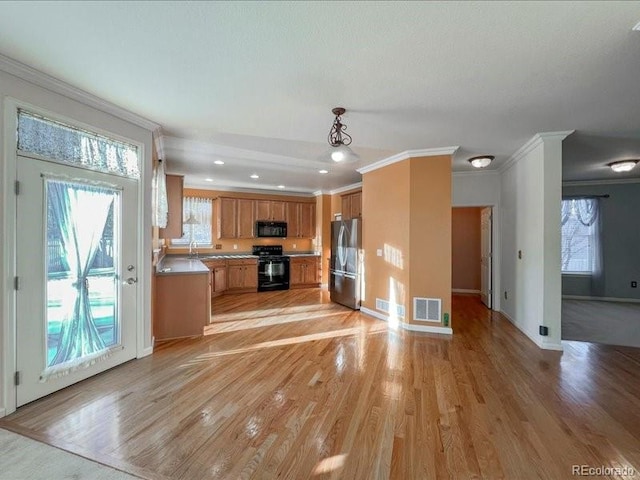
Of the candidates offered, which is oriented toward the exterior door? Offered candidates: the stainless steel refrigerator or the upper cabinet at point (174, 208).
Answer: the stainless steel refrigerator

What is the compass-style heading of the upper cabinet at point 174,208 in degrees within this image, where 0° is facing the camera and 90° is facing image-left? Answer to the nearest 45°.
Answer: approximately 270°

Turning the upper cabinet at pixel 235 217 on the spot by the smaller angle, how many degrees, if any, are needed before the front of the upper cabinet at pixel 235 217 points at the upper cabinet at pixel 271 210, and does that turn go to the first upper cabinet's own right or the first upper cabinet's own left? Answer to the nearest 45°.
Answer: approximately 90° to the first upper cabinet's own left

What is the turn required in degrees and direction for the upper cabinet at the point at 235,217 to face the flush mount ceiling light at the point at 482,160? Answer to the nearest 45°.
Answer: approximately 45° to its left

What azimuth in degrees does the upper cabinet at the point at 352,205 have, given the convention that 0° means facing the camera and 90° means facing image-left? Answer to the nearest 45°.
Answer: approximately 45°

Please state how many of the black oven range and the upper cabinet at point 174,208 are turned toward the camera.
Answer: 1

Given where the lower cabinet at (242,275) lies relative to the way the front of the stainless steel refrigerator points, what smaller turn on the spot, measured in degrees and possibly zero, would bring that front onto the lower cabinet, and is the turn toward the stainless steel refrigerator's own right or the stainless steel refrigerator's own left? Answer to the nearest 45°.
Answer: approximately 90° to the stainless steel refrigerator's own right
